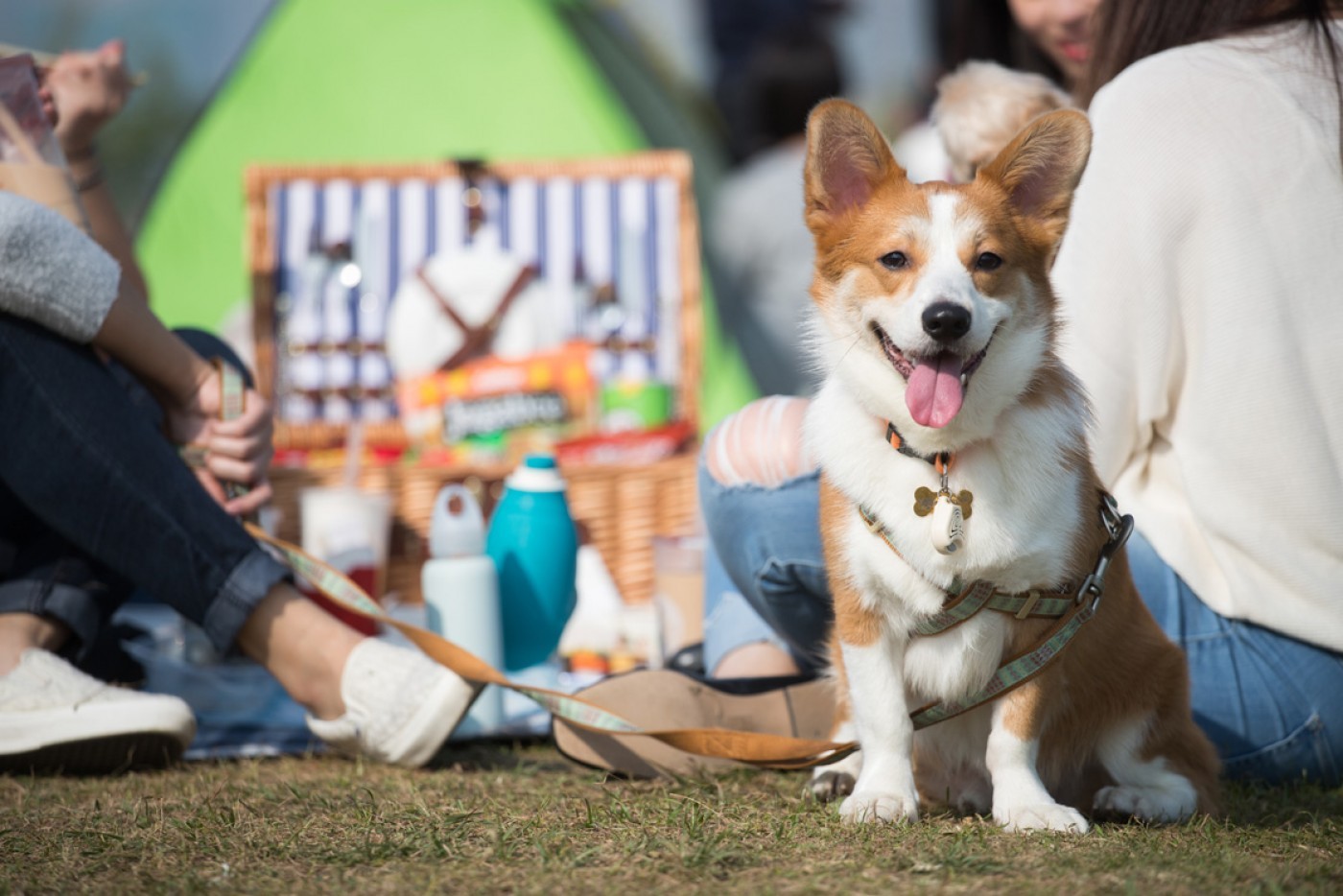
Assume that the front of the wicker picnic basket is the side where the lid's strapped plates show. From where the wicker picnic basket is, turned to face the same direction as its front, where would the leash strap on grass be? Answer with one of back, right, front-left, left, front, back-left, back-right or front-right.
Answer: front

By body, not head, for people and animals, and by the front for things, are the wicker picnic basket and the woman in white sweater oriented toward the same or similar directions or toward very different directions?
very different directions

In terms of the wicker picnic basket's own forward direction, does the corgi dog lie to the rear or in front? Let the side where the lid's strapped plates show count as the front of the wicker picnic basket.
in front

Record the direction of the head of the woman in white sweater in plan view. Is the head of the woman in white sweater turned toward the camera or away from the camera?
away from the camera

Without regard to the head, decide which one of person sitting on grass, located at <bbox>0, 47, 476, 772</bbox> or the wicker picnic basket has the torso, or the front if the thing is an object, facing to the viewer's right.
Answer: the person sitting on grass

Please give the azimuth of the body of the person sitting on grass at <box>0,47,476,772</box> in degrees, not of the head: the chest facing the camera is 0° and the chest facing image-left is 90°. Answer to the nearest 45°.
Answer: approximately 270°

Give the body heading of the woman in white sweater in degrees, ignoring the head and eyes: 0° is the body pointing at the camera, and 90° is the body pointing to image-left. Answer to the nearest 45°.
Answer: approximately 135°

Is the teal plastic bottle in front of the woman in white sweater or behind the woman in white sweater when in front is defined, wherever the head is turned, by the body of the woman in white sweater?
in front

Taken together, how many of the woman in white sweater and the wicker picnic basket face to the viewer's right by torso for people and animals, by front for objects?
0

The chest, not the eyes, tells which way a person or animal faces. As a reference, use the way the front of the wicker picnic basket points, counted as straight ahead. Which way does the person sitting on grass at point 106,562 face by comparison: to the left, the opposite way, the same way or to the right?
to the left

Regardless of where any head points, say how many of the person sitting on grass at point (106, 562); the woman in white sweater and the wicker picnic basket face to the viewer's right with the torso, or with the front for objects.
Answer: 1

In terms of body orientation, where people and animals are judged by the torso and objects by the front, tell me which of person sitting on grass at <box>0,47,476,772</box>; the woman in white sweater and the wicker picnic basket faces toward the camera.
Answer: the wicker picnic basket

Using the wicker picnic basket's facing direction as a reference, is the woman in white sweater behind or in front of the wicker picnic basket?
in front

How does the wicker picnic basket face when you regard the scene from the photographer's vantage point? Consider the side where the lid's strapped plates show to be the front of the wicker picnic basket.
facing the viewer
